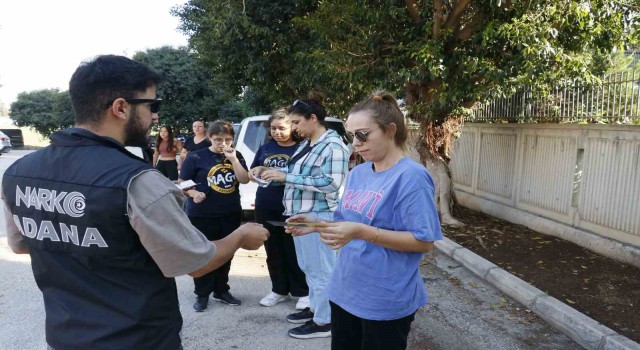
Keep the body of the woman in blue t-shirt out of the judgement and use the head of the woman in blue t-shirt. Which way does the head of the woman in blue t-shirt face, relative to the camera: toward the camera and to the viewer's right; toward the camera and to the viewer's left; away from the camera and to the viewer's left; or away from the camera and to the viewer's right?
toward the camera and to the viewer's left

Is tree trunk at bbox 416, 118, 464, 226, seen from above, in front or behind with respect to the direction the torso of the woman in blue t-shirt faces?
behind

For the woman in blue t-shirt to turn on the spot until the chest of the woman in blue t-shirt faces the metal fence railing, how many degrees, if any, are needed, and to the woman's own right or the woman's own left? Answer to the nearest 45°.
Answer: approximately 180°

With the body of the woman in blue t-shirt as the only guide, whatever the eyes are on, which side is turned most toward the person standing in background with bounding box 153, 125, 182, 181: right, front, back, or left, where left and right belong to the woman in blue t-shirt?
right

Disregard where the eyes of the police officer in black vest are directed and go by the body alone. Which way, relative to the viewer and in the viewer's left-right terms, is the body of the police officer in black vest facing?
facing away from the viewer and to the right of the viewer

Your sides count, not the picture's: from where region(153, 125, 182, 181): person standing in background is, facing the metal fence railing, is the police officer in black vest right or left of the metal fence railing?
right

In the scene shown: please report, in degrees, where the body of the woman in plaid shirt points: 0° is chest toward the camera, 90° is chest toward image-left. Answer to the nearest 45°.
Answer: approximately 90°

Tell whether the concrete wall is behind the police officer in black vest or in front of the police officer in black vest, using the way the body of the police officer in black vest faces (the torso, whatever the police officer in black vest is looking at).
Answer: in front

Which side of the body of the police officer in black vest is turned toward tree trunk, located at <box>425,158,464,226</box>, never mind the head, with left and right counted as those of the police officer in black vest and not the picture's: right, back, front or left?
front

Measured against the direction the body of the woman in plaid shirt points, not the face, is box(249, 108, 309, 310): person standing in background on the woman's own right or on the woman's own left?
on the woman's own right

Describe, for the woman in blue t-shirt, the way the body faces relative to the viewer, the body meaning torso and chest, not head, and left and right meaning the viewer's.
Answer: facing the viewer and to the left of the viewer
